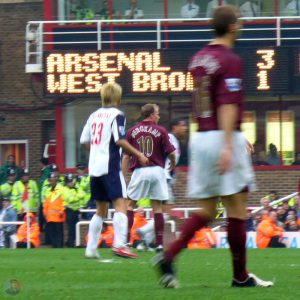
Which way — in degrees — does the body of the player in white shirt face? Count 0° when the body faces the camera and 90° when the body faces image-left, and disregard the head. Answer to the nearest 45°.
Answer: approximately 225°

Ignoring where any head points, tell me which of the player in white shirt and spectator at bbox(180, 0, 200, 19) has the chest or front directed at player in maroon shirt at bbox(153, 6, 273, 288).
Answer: the spectator

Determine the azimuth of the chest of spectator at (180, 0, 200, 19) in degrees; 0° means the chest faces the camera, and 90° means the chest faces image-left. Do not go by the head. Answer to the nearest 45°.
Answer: approximately 0°

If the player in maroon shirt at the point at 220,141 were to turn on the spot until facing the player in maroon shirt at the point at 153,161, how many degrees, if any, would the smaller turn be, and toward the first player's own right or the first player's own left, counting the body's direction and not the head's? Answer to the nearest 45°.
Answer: approximately 45° to the first player's own left

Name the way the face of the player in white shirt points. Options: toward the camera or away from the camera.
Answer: away from the camera
